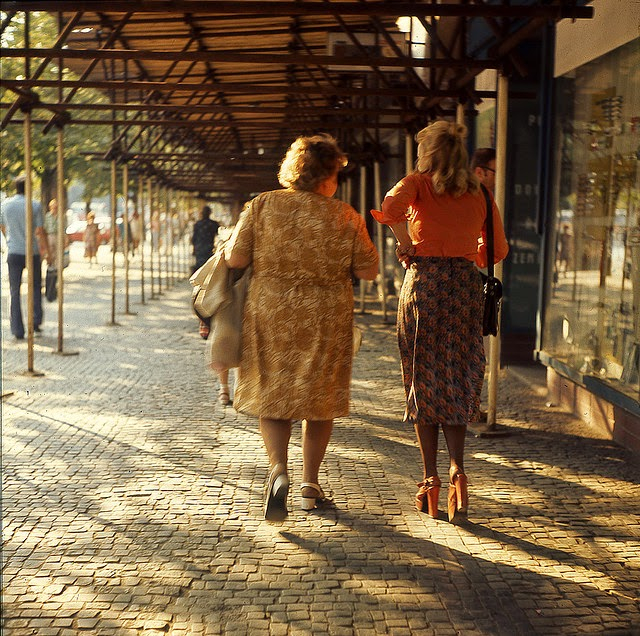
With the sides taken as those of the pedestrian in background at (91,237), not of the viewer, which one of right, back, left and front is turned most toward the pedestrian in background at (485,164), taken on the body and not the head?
front

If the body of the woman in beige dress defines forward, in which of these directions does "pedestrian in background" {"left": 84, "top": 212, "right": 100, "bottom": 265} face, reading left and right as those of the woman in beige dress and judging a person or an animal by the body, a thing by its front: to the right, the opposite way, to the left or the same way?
the opposite way

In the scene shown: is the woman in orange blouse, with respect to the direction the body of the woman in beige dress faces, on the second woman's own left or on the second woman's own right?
on the second woman's own right

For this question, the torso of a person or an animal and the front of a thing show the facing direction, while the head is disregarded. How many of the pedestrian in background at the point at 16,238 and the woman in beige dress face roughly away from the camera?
2

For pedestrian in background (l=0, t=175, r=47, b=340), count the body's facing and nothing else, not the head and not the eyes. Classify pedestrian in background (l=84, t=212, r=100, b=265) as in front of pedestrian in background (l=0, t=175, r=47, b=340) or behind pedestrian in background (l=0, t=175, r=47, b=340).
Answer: in front

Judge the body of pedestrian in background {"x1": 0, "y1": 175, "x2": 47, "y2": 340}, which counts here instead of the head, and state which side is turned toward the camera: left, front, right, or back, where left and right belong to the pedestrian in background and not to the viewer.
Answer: back

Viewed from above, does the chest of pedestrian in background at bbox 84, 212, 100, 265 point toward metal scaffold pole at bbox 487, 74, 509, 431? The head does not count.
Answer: yes

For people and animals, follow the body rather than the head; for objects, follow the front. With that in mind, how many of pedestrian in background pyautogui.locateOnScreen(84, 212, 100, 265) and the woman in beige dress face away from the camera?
1

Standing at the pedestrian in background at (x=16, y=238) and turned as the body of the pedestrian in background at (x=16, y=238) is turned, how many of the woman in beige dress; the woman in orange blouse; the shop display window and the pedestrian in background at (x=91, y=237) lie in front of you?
1

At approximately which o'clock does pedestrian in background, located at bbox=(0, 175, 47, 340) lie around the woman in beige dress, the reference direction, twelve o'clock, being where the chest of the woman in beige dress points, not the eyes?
The pedestrian in background is roughly at 11 o'clock from the woman in beige dress.

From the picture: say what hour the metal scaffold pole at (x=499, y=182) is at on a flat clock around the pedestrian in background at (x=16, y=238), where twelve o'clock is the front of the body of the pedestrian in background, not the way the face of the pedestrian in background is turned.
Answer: The metal scaffold pole is roughly at 5 o'clock from the pedestrian in background.

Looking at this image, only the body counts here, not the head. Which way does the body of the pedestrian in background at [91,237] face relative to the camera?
toward the camera

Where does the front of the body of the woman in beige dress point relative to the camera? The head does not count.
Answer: away from the camera
